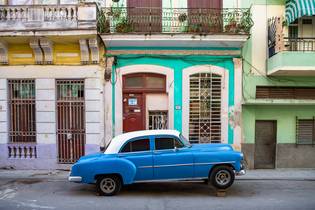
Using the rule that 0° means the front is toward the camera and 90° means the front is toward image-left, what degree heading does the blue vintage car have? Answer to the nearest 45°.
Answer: approximately 270°

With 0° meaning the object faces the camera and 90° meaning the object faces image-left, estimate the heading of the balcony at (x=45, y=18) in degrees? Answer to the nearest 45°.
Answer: approximately 0°

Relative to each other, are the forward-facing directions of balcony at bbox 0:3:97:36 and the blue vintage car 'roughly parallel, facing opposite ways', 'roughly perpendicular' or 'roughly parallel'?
roughly perpendicular

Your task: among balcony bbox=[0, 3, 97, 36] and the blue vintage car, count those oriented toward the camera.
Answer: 1

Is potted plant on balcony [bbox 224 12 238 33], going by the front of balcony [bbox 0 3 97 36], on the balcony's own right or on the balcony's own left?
on the balcony's own left

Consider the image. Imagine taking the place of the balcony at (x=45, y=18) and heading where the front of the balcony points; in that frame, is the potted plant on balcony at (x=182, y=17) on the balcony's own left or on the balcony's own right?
on the balcony's own left

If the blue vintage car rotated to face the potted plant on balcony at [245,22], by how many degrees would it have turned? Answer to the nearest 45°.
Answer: approximately 45° to its left

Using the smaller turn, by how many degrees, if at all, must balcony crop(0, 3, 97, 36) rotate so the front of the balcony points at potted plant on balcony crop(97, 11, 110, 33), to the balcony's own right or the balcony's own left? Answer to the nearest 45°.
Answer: approximately 90° to the balcony's own left

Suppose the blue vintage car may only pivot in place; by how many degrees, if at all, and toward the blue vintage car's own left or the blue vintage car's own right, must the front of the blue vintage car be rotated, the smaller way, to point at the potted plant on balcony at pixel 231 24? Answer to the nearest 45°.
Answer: approximately 45° to the blue vintage car's own left

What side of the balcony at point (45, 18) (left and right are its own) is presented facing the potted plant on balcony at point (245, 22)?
left

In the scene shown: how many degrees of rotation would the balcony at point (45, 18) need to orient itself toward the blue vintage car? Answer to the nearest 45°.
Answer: approximately 45° to its left
